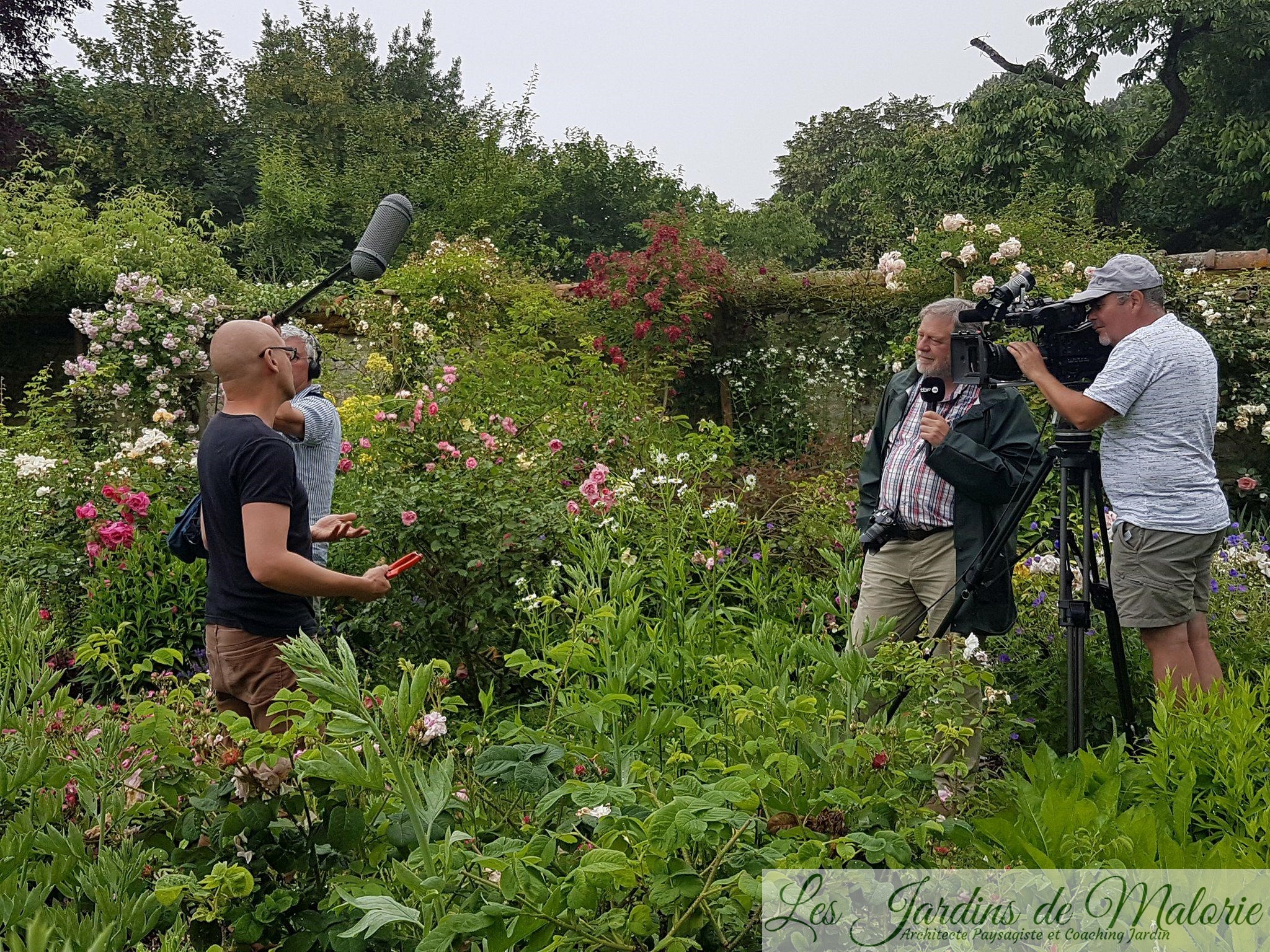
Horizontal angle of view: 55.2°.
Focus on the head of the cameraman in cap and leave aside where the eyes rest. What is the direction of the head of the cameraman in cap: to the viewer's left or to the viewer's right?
to the viewer's left

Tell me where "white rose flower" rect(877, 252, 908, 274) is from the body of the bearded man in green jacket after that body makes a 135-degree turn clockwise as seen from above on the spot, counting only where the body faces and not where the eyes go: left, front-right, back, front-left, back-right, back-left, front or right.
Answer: front

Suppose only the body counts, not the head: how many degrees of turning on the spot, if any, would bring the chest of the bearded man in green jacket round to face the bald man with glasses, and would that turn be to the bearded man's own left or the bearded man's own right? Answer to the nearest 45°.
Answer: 0° — they already face them

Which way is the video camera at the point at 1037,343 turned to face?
to the viewer's left

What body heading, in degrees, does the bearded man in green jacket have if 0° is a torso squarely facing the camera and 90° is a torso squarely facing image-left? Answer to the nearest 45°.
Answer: approximately 45°
